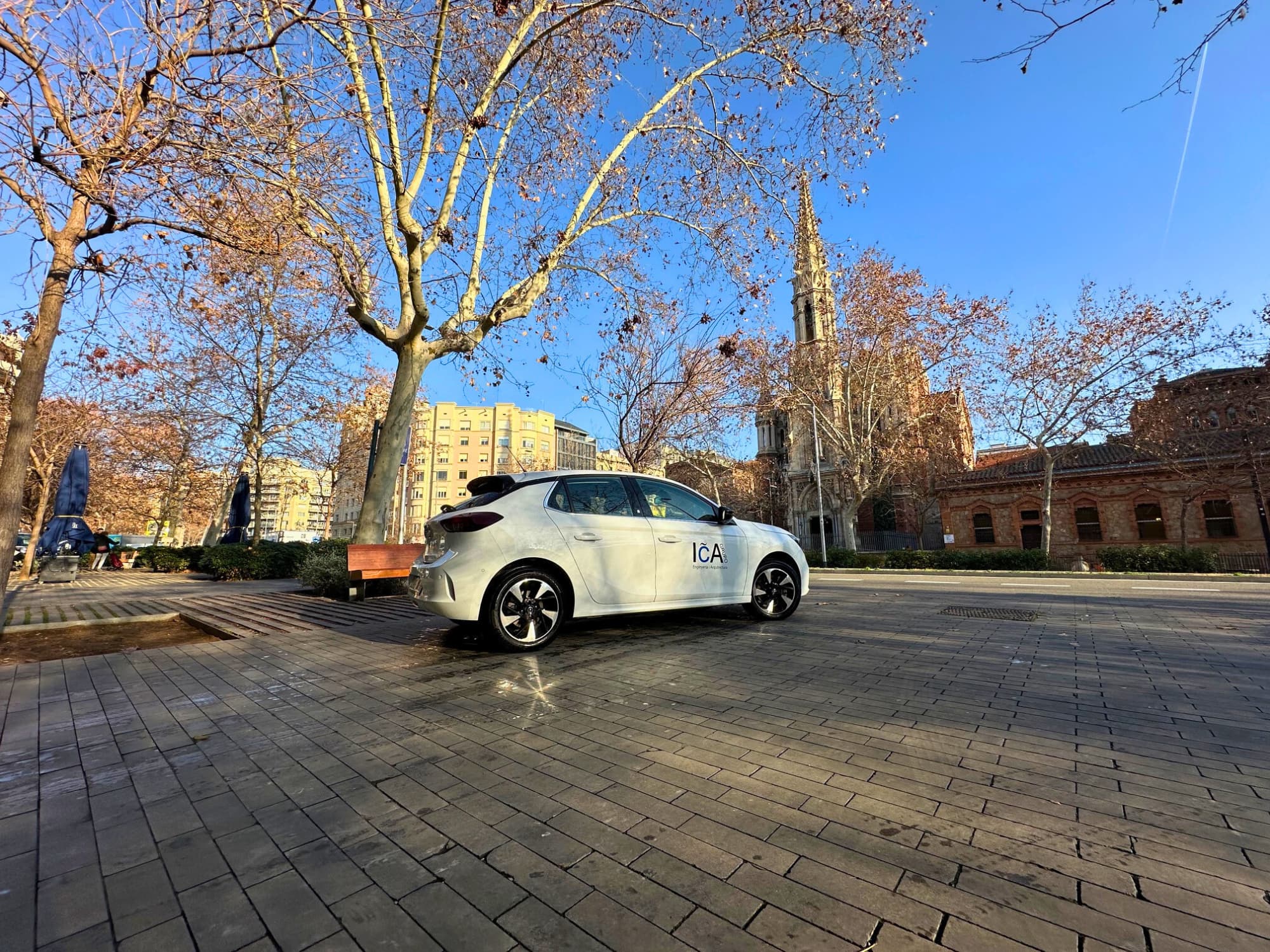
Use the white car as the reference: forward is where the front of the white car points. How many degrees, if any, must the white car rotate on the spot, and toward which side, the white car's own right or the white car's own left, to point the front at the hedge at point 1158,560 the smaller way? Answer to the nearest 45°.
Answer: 0° — it already faces it

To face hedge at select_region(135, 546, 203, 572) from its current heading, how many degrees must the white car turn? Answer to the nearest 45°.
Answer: approximately 90° to its left

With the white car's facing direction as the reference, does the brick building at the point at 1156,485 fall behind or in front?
in front

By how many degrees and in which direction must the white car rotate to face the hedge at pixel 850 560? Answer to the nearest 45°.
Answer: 0° — it already faces it

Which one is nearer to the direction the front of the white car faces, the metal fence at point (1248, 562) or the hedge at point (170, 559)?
the metal fence

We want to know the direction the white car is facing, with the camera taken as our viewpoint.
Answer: facing away from the viewer and to the right of the viewer

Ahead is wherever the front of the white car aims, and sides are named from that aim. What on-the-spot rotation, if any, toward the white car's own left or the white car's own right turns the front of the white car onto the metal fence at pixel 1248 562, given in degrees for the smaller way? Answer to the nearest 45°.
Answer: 0° — it already faces it

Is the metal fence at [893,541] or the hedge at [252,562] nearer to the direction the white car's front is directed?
the metal fence

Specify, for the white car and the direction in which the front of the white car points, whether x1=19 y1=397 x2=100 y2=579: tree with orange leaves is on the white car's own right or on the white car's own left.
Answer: on the white car's own left

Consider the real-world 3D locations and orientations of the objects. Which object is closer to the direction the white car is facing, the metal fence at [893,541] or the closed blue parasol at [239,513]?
the metal fence

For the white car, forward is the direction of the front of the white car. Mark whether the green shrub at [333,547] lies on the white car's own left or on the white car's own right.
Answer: on the white car's own left

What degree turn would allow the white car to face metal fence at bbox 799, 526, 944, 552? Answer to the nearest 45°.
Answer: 0° — it already faces it
